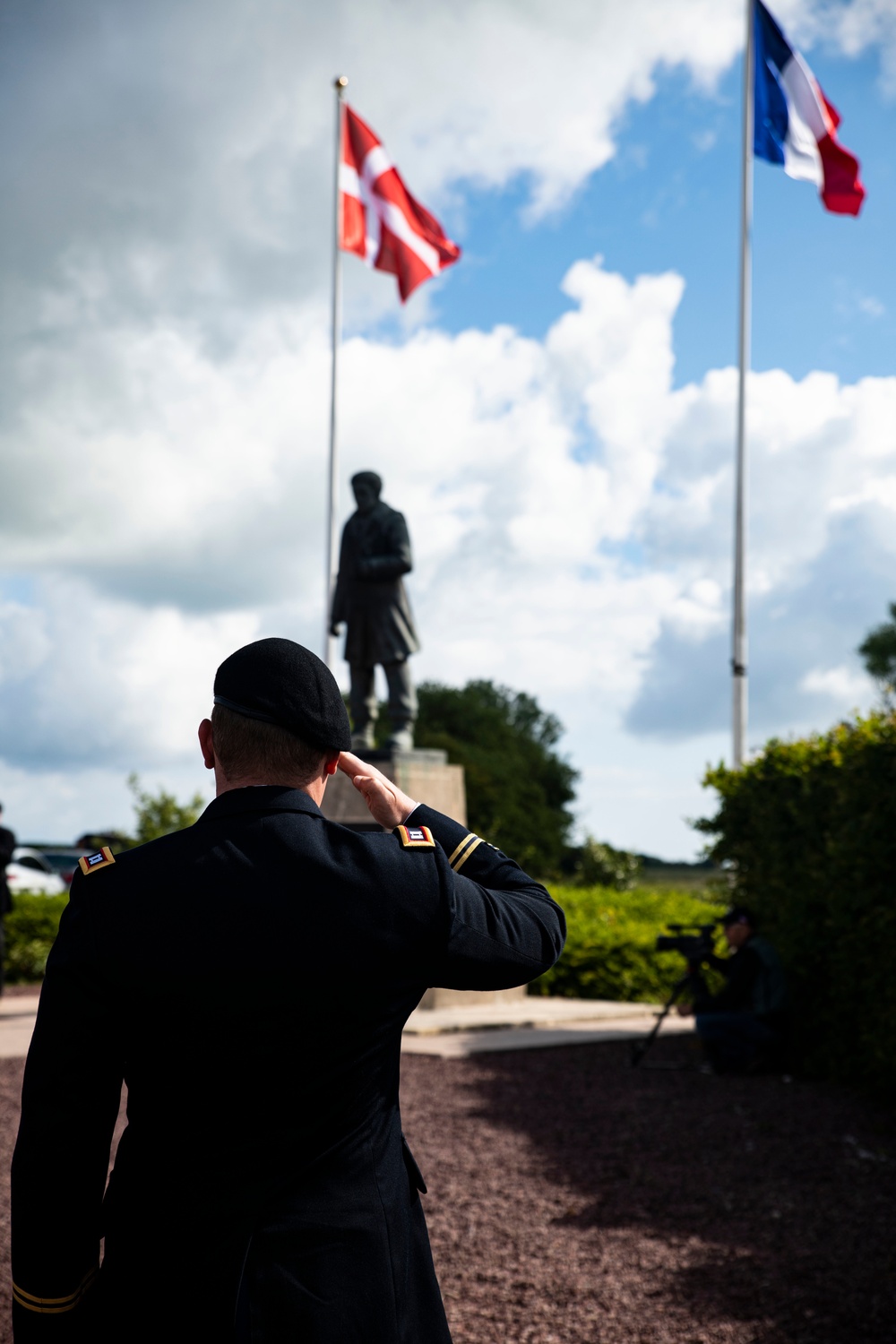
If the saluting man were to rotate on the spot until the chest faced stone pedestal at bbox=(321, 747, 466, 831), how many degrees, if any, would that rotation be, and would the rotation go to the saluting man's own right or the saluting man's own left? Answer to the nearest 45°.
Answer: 0° — they already face it

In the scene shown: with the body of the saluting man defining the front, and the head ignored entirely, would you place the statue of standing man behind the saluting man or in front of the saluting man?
in front

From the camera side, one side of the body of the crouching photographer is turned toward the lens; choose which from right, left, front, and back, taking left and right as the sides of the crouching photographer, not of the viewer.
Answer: left

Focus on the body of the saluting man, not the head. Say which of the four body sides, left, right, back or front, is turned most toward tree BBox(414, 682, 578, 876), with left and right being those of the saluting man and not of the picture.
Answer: front

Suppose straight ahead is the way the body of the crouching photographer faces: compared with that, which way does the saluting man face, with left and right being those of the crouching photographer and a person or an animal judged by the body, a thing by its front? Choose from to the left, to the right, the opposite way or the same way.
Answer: to the right

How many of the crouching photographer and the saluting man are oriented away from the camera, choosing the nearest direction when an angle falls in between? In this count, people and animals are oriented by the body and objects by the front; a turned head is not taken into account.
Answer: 1

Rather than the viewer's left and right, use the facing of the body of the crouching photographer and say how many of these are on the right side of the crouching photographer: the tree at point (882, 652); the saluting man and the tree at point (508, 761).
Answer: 2

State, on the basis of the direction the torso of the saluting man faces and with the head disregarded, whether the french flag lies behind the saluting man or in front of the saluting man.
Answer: in front

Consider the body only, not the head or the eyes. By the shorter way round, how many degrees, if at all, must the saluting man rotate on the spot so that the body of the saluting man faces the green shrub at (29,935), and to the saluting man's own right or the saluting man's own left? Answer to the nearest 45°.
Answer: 0° — they already face it

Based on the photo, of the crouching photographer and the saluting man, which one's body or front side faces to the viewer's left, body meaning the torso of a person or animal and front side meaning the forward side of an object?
the crouching photographer

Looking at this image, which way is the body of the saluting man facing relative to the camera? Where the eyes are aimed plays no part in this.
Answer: away from the camera
